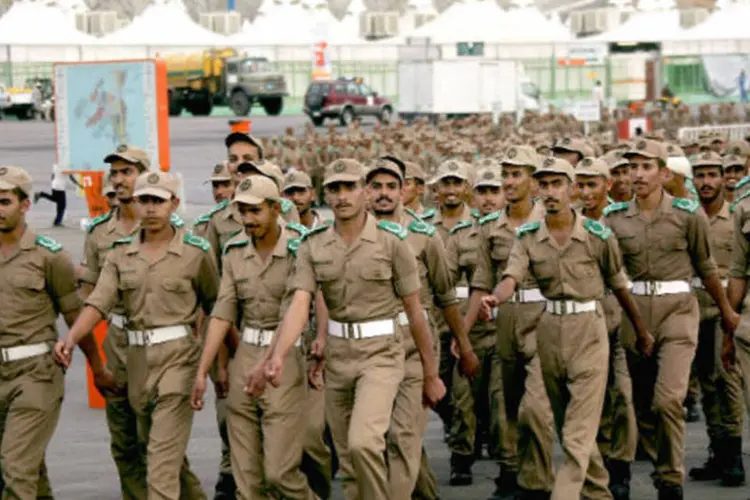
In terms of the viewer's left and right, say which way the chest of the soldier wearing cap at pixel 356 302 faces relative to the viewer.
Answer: facing the viewer and to the left of the viewer

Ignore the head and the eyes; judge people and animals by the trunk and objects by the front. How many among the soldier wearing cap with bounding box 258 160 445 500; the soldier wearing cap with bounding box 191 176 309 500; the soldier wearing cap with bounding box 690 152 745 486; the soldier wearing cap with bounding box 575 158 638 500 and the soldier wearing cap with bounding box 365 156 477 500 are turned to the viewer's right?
0

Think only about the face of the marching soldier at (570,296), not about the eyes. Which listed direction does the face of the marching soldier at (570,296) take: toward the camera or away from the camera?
toward the camera

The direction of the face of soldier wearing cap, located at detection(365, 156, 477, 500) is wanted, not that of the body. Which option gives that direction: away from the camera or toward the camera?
toward the camera

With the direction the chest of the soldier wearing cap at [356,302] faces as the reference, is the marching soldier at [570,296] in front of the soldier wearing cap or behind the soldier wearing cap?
behind

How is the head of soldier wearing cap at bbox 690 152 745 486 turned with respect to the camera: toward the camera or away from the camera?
toward the camera

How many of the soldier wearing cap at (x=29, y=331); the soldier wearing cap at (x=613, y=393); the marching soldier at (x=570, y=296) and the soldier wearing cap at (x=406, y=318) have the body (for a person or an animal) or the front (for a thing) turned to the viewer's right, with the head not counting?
0

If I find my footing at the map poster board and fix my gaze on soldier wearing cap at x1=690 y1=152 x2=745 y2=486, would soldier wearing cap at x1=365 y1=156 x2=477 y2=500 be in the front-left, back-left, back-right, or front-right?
front-right

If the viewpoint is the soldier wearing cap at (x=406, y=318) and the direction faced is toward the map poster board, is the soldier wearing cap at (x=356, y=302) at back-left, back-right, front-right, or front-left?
back-left

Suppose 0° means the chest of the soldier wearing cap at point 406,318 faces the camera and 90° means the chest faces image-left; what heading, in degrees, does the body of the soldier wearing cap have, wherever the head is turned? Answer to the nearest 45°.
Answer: approximately 45°

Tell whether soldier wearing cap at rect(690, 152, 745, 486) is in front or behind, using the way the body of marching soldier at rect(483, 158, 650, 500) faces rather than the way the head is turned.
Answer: behind

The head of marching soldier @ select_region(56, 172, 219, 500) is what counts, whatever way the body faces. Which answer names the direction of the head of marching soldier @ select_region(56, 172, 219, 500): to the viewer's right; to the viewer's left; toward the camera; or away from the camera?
toward the camera

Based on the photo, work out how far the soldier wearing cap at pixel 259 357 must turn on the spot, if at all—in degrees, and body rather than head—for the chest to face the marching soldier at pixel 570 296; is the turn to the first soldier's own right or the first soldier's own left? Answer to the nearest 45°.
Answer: approximately 135° to the first soldier's own left

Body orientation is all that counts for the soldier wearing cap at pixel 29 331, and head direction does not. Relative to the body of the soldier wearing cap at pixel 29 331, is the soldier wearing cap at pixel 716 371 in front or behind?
behind

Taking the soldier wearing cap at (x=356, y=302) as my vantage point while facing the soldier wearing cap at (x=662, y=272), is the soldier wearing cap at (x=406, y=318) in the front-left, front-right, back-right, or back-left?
front-left
